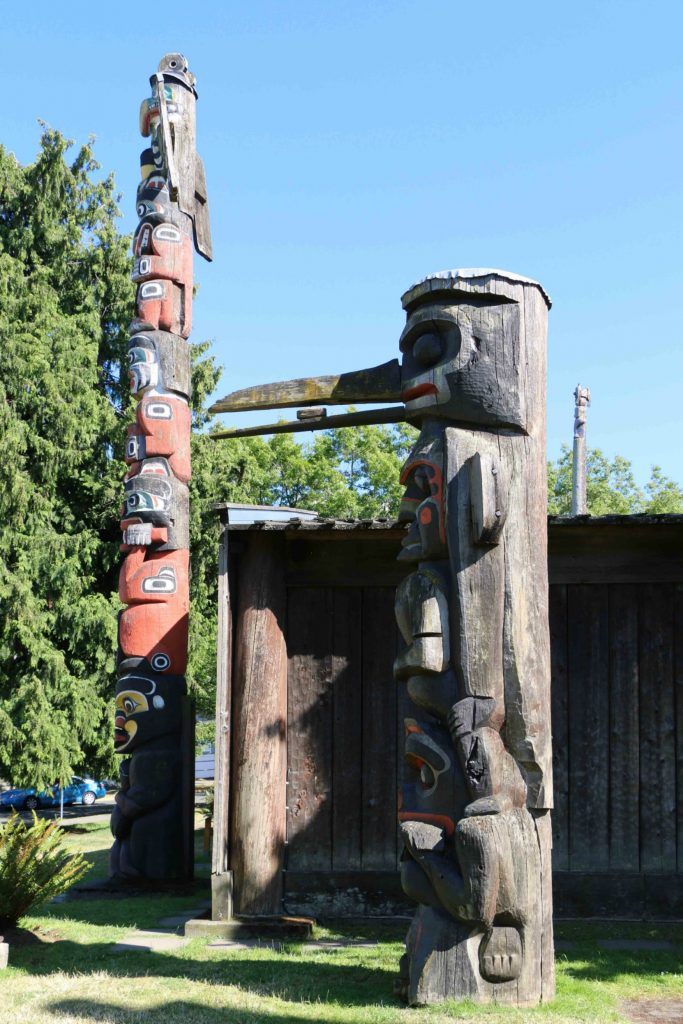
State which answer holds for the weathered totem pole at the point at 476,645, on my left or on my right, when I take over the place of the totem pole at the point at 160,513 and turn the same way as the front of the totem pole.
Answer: on my left

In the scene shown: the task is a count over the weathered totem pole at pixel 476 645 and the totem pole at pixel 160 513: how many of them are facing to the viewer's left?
2

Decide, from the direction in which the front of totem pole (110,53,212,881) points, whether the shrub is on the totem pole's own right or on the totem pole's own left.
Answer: on the totem pole's own left

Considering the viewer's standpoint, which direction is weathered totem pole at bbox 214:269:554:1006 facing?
facing to the left of the viewer

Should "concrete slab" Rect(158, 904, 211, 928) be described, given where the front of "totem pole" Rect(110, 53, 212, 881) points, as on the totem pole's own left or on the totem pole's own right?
on the totem pole's own left

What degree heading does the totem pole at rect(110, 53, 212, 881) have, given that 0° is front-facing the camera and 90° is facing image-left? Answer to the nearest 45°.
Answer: approximately 90°

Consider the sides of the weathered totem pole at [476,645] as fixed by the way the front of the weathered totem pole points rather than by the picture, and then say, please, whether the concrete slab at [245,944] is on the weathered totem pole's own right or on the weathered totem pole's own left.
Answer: on the weathered totem pole's own right
